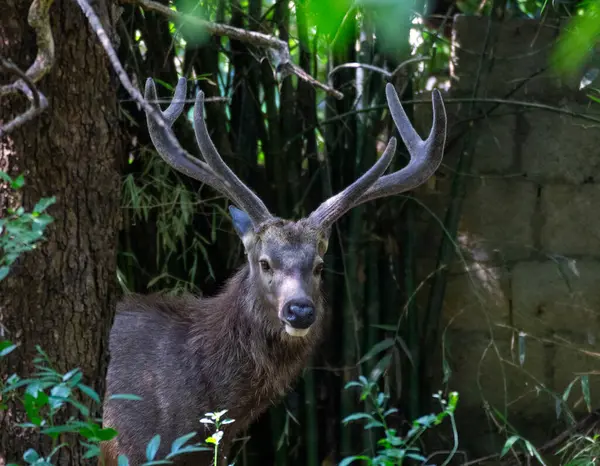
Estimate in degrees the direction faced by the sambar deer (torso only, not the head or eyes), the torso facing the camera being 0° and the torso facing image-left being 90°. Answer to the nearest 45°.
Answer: approximately 315°

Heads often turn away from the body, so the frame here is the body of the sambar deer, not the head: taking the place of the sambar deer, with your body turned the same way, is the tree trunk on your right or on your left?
on your right
